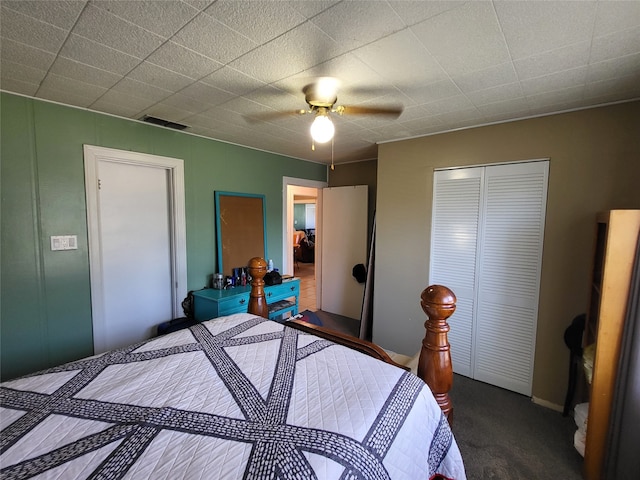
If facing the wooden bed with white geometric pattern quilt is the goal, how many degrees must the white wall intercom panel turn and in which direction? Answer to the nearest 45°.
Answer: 0° — it already faces it

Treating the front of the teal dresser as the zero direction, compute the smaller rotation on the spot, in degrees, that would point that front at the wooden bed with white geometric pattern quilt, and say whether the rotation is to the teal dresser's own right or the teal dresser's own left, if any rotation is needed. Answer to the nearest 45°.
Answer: approximately 45° to the teal dresser's own right

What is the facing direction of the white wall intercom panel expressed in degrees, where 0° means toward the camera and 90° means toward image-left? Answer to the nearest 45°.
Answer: approximately 0°

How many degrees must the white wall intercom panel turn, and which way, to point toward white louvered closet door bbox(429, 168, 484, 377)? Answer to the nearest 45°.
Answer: approximately 45° to its left

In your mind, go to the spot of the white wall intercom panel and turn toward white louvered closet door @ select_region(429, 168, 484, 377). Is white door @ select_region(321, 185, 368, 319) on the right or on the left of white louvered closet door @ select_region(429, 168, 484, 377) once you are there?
left

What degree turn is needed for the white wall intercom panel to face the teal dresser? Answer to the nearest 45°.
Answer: approximately 90° to its left

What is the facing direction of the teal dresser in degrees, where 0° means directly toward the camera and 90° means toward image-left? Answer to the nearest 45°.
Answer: approximately 315°
